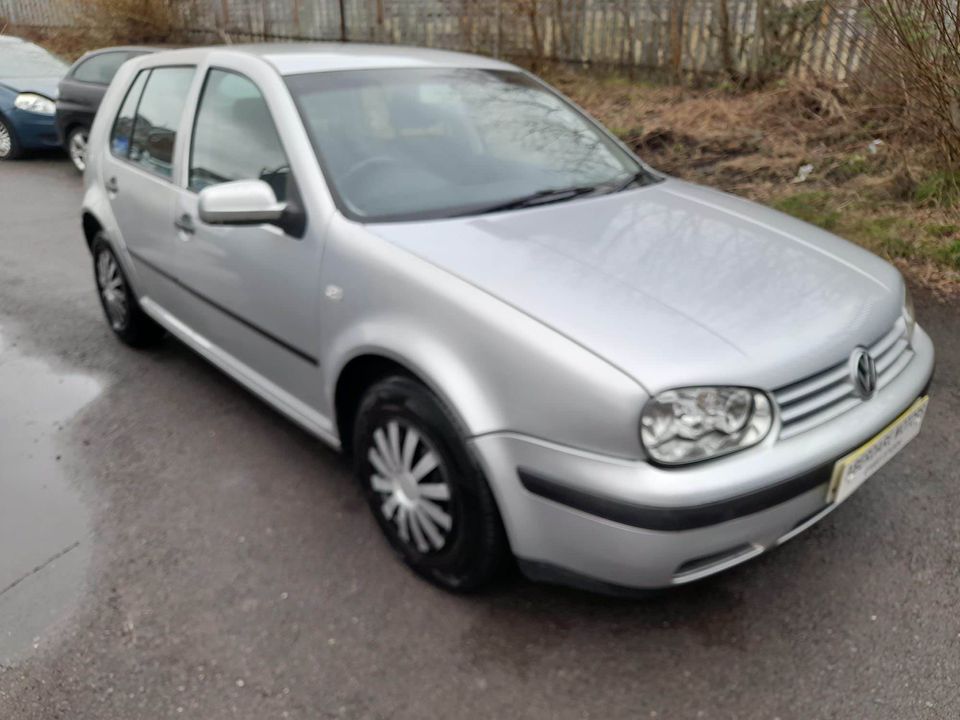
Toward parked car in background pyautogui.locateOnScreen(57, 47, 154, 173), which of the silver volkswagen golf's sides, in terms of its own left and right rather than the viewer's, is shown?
back

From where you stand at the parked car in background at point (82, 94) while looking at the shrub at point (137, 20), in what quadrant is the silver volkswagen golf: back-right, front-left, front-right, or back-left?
back-right

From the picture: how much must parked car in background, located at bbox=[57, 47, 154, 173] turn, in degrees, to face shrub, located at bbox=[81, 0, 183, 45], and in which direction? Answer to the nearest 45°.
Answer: approximately 135° to its left

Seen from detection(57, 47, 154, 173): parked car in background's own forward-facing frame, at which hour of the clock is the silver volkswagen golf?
The silver volkswagen golf is roughly at 1 o'clock from the parked car in background.

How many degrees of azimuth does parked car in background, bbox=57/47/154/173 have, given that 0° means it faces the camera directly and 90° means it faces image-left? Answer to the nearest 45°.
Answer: approximately 315°

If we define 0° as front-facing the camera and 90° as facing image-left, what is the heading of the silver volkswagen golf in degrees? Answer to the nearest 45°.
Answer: approximately 315°

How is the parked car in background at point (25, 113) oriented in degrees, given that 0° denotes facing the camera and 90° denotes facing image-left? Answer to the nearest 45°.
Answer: approximately 315°

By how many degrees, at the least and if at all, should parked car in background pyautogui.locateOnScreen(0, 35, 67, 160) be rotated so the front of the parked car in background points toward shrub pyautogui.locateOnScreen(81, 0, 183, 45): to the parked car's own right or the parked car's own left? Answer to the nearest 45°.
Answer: approximately 135° to the parked car's own left

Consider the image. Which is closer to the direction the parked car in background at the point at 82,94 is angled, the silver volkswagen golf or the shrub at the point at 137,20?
the silver volkswagen golf

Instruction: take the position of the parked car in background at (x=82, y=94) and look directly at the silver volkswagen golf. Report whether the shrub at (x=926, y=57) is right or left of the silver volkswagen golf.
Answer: left
